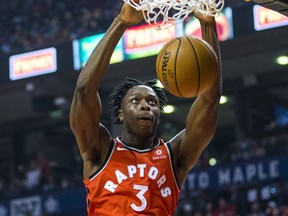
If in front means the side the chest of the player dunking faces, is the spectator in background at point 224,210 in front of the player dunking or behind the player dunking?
behind

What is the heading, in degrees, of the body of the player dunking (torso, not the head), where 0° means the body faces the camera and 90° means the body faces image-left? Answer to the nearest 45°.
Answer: approximately 0°

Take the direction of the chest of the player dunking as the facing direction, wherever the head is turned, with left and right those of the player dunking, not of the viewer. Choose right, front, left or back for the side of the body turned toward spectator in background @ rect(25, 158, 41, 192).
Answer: back
